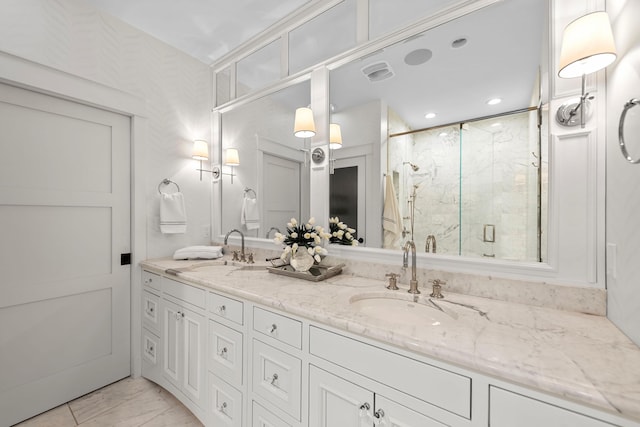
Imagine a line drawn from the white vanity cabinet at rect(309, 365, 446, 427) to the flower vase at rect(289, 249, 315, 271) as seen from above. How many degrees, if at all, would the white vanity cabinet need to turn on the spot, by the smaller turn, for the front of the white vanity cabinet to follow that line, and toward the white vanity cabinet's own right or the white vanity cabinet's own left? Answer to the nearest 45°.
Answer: approximately 90° to the white vanity cabinet's own right

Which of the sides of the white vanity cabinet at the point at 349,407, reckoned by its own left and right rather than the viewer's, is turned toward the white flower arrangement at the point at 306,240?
right

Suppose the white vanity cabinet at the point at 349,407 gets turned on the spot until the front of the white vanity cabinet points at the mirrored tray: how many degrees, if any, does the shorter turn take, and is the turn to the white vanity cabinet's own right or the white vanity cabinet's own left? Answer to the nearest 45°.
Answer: approximately 90° to the white vanity cabinet's own right

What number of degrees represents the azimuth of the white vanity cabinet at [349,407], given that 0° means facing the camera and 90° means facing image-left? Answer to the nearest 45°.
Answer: approximately 45°

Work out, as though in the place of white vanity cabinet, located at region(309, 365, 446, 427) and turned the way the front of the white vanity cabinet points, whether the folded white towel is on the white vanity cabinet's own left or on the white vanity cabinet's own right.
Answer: on the white vanity cabinet's own right

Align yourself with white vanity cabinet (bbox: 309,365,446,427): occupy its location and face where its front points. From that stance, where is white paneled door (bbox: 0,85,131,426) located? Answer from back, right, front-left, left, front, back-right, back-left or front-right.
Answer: front-right
